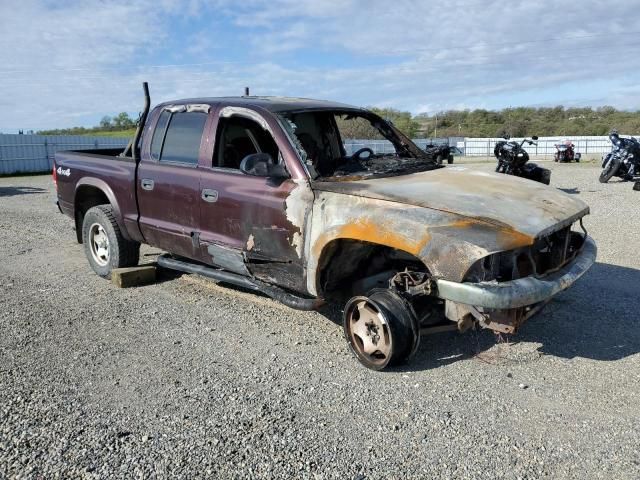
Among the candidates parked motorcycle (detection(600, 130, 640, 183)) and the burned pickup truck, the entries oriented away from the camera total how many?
0

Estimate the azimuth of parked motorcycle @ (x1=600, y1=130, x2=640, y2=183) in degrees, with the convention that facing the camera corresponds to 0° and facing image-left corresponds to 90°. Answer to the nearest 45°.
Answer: approximately 45°

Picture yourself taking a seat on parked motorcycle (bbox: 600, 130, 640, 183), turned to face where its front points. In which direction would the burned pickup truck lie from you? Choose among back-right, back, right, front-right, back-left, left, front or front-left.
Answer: front-left

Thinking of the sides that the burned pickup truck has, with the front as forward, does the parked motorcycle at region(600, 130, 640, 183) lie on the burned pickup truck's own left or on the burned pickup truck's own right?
on the burned pickup truck's own left

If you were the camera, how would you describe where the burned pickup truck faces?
facing the viewer and to the right of the viewer

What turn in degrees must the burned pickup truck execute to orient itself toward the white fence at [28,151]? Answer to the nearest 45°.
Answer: approximately 180°

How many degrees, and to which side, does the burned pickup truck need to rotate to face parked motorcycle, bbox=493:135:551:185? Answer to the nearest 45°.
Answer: approximately 90° to its left

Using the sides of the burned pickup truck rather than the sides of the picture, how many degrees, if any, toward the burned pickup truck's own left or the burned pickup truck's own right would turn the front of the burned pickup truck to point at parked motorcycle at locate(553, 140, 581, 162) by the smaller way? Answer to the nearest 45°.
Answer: approximately 90° to the burned pickup truck's own left

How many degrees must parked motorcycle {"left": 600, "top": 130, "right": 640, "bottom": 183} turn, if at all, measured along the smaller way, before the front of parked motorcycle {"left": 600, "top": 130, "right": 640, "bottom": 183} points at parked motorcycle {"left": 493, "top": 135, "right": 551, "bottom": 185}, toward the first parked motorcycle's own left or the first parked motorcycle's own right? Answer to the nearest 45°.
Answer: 0° — it already faces it

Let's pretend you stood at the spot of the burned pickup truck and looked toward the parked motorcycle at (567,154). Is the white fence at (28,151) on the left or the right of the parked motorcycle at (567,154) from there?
left
